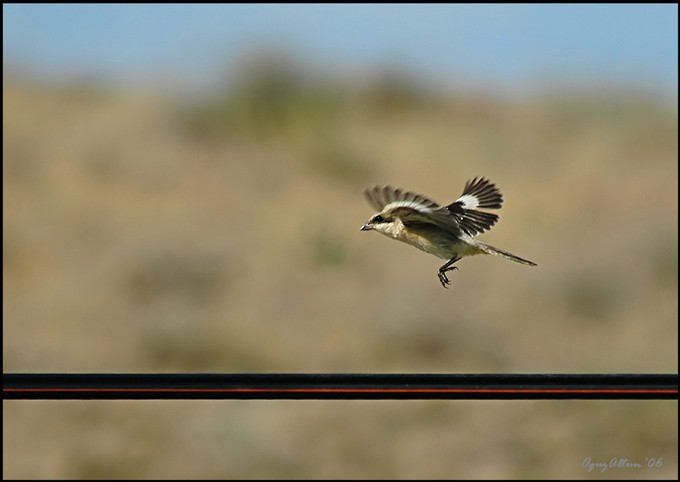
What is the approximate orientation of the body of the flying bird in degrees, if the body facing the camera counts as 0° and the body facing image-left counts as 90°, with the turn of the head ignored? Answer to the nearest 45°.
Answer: approximately 90°
